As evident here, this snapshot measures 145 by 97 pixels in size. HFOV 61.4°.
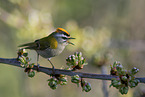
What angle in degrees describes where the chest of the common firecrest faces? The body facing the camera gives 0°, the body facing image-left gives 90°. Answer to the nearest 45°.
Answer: approximately 270°
